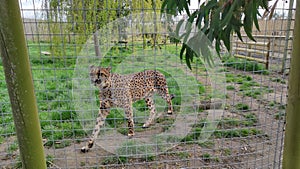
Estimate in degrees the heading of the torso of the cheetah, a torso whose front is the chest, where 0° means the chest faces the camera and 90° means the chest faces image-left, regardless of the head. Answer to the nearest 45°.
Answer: approximately 45°

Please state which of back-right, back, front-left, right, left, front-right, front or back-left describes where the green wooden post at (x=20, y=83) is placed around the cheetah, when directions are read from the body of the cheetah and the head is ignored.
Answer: front-left

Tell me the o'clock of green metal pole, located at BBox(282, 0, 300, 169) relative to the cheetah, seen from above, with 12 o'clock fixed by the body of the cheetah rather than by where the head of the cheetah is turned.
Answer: The green metal pole is roughly at 10 o'clock from the cheetah.
